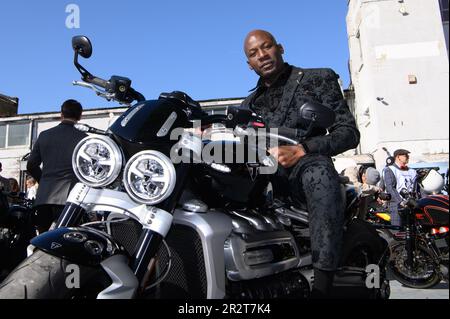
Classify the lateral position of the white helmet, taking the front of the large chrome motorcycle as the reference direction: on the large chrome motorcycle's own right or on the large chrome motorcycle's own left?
on the large chrome motorcycle's own left

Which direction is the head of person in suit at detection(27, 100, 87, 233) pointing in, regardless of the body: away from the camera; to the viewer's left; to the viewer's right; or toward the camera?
away from the camera

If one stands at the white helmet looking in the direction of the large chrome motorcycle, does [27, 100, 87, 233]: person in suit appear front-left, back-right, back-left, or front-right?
front-right

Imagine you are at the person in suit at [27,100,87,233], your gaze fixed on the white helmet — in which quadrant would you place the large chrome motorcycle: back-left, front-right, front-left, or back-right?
front-right

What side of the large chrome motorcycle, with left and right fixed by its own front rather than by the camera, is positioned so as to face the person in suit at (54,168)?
right

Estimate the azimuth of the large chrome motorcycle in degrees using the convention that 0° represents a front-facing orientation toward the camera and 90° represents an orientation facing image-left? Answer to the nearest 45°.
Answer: approximately 45°
